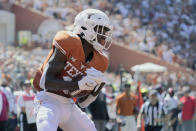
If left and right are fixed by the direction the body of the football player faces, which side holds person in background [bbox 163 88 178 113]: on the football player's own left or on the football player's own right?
on the football player's own left

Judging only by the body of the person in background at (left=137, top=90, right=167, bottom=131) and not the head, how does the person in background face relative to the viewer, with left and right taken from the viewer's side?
facing the viewer

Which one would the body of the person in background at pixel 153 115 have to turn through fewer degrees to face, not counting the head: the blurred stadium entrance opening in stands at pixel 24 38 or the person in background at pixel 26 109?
the person in background

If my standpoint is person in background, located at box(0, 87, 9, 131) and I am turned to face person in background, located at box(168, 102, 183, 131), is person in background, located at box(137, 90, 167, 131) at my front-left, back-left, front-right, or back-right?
front-right

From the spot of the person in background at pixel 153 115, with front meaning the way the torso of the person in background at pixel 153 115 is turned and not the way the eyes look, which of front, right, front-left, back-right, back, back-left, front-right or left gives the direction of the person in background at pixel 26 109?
right

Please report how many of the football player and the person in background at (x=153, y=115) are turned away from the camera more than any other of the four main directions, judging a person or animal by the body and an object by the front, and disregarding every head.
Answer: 0

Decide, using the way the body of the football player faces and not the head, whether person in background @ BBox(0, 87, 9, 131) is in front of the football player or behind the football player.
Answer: behind

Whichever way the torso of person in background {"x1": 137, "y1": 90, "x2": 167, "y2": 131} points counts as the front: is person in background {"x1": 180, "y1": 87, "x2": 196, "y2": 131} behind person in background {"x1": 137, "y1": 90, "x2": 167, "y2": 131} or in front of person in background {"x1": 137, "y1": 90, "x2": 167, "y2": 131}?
behind

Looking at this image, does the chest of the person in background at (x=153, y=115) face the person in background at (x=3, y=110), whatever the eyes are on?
no
